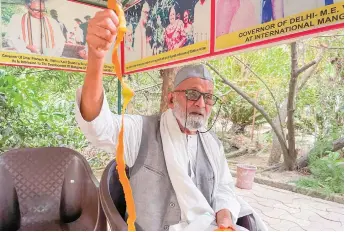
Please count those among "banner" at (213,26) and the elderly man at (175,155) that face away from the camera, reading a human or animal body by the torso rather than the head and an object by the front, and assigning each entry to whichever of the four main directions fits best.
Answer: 0

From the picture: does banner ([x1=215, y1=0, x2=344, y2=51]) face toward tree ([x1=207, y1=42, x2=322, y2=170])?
no

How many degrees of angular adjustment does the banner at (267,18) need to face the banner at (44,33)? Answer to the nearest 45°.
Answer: approximately 45° to its right

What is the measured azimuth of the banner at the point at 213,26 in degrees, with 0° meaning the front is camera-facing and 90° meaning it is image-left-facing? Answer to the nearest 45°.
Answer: approximately 45°

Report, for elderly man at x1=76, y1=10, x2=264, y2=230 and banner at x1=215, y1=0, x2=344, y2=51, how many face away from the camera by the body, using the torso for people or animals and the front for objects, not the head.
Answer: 0

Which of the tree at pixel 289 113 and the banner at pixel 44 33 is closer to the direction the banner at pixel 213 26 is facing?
the banner

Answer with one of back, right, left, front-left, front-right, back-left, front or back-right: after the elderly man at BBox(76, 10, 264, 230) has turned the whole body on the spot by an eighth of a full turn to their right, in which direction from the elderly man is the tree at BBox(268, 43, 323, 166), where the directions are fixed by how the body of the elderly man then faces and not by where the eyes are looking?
back-left

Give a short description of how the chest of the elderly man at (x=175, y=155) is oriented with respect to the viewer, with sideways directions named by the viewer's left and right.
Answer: facing the viewer and to the right of the viewer

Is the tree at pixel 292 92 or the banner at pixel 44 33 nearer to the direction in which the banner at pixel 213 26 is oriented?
the banner

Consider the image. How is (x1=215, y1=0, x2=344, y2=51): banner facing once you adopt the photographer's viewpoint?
facing the viewer and to the left of the viewer
